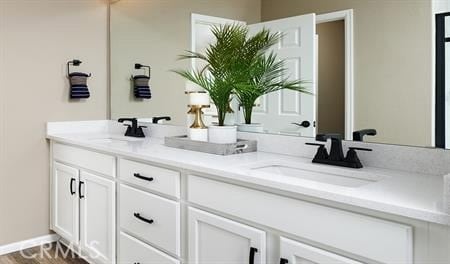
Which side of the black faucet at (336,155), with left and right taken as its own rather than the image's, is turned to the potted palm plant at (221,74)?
right

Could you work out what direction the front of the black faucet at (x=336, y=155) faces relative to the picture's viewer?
facing the viewer and to the left of the viewer

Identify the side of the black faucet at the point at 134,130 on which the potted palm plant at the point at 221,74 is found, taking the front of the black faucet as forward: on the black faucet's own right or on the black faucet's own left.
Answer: on the black faucet's own left

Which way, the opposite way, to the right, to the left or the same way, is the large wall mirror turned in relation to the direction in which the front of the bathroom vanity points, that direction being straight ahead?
the same way

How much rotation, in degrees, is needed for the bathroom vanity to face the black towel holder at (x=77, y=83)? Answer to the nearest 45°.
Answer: approximately 90° to its right

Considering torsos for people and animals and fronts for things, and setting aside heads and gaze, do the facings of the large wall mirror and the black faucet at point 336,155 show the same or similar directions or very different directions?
same or similar directions

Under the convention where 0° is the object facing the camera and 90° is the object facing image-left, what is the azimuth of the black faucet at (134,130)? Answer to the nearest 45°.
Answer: approximately 45°

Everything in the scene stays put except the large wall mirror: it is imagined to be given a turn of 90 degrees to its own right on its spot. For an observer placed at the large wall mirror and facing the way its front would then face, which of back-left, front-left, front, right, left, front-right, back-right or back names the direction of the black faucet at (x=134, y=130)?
front
